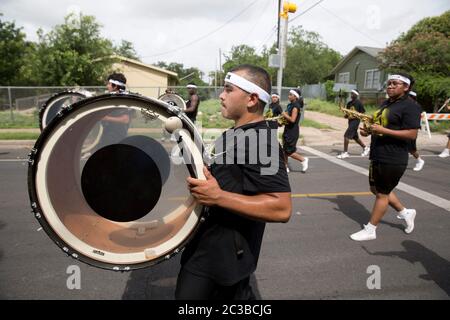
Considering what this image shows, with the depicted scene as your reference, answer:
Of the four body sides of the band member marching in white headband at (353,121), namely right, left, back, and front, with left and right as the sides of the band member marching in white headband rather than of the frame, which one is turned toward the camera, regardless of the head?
left

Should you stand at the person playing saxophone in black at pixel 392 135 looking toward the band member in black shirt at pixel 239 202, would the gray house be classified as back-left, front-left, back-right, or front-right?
back-right

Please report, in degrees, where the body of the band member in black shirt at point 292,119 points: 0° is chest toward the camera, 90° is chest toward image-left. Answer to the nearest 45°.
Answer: approximately 90°
